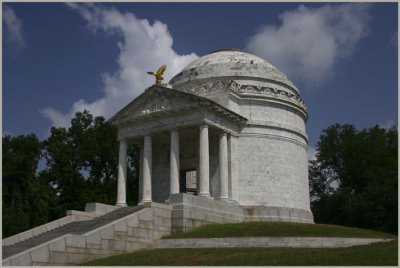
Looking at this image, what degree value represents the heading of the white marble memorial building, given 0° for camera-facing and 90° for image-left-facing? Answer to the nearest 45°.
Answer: approximately 45°
